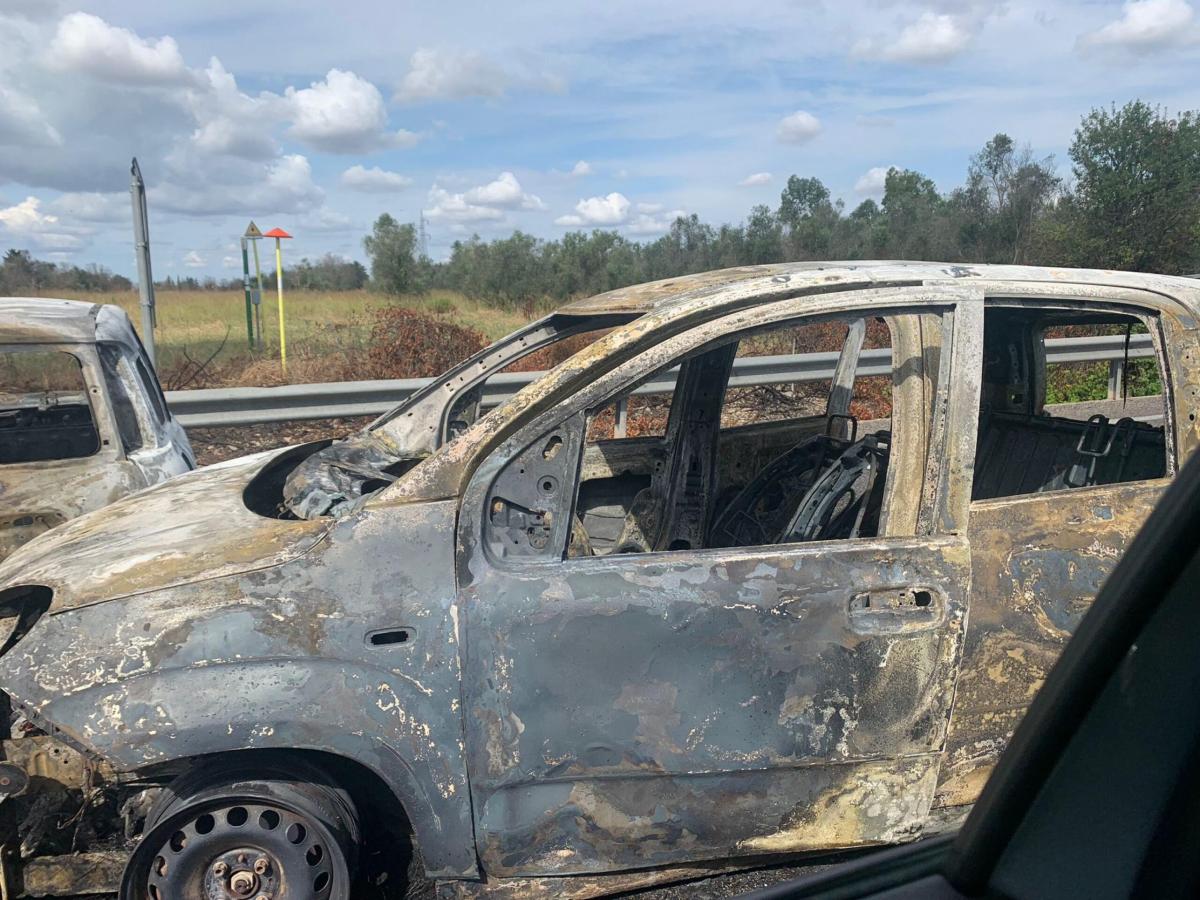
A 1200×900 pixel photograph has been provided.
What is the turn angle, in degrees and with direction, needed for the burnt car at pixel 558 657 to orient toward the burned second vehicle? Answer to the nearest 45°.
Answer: approximately 45° to its right

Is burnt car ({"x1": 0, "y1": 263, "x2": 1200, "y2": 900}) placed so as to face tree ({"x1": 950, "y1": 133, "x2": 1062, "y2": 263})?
no

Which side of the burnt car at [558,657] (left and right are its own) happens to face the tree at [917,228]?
right

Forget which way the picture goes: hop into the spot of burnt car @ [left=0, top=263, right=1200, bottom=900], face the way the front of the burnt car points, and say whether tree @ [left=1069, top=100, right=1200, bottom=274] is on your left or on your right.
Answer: on your right

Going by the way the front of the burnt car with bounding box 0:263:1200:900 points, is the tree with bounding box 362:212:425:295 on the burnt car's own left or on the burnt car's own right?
on the burnt car's own right

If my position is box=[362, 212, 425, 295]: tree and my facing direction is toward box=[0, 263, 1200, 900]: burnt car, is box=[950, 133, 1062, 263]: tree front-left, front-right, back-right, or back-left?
front-left

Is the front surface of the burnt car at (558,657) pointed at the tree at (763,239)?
no

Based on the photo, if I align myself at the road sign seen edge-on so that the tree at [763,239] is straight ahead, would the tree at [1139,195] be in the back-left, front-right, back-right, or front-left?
front-right

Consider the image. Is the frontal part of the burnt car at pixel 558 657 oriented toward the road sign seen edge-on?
no

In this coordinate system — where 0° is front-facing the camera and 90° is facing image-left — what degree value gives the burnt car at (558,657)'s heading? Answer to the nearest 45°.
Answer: approximately 90°

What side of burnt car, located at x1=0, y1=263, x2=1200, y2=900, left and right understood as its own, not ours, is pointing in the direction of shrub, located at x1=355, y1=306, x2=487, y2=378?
right

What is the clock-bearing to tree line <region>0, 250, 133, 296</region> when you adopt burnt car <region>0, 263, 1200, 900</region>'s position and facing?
The tree line is roughly at 2 o'clock from the burnt car.
